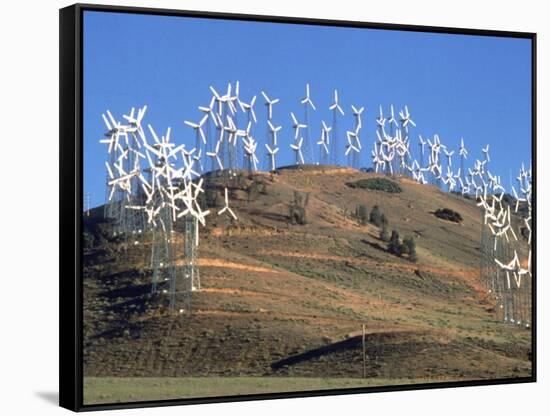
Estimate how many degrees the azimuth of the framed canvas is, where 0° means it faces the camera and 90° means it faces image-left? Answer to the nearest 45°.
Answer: approximately 315°
